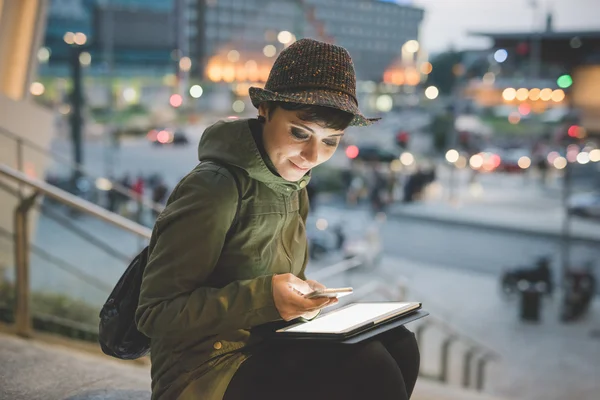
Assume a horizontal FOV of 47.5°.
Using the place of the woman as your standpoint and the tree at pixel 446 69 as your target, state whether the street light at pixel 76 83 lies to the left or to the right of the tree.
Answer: left

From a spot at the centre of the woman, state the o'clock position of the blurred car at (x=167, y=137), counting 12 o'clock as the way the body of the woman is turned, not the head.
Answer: The blurred car is roughly at 7 o'clock from the woman.

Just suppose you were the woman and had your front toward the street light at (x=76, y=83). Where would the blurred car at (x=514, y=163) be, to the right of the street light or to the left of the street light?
right

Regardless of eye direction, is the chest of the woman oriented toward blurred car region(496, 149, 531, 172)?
no

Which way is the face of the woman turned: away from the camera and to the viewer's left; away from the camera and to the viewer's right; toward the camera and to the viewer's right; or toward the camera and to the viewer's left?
toward the camera and to the viewer's right

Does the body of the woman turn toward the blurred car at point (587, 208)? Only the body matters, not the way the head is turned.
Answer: no

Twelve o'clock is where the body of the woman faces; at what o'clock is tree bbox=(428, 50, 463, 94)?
The tree is roughly at 8 o'clock from the woman.

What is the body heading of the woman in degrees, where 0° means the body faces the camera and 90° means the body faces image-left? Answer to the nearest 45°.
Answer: approximately 315°

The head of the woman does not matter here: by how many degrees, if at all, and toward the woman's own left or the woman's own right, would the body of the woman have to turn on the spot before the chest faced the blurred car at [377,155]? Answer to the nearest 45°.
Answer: approximately 135° to the woman's own left
